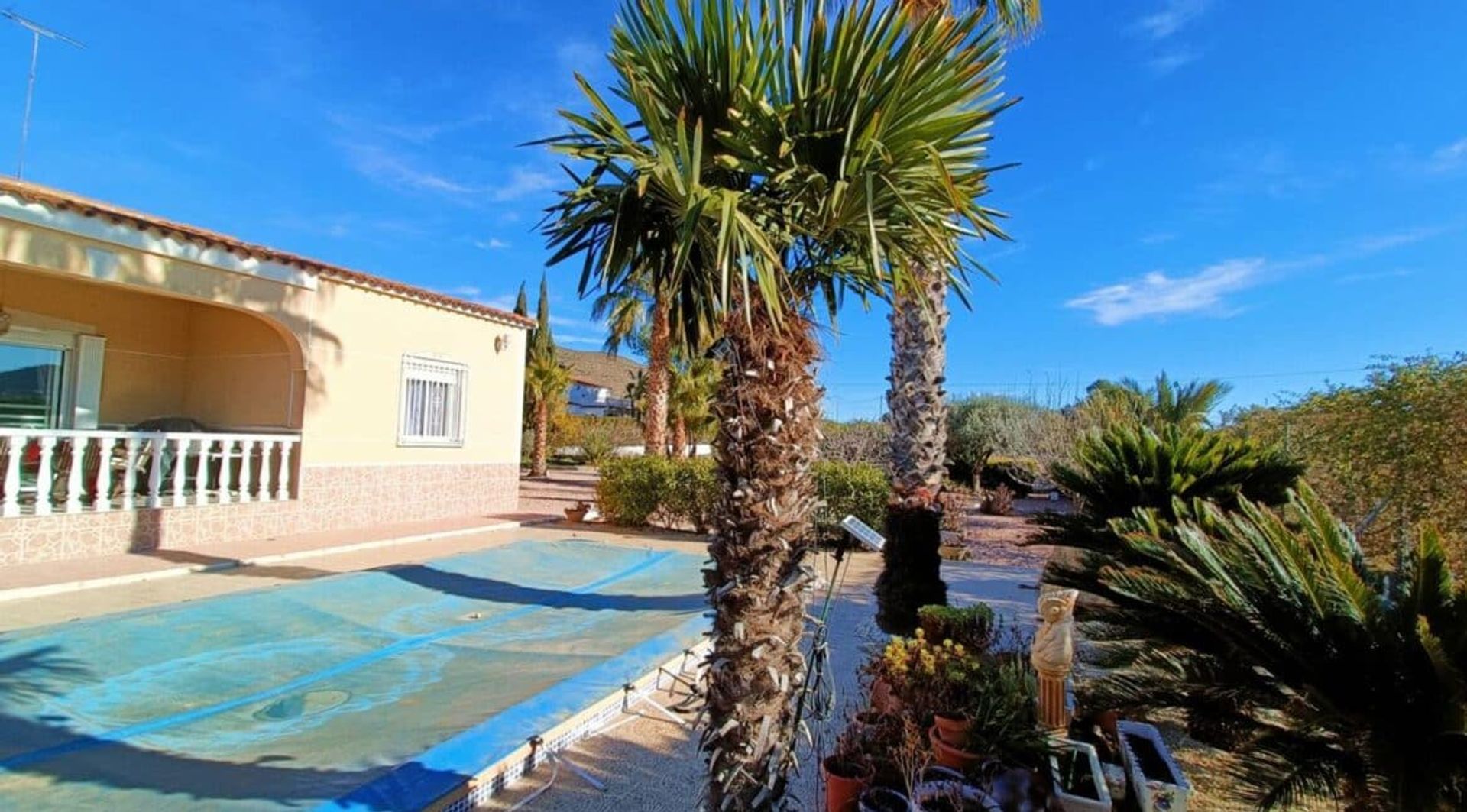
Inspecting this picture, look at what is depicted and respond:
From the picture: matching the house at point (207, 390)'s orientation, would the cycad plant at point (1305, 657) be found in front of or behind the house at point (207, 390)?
in front

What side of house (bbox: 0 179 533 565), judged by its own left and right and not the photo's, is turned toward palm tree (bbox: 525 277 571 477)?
left

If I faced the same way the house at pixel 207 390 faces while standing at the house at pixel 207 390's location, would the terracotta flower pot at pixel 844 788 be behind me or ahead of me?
ahead

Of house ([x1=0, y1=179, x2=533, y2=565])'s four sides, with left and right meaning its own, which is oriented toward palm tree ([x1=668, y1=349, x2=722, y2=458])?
left

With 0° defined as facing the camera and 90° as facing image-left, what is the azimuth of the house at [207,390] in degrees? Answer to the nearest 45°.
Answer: approximately 315°

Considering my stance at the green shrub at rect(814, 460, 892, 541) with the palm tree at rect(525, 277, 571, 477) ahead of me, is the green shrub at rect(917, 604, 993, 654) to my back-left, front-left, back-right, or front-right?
back-left

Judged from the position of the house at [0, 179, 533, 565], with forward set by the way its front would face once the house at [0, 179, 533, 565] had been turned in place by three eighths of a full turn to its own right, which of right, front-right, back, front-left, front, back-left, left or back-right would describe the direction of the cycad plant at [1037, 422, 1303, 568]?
back-left

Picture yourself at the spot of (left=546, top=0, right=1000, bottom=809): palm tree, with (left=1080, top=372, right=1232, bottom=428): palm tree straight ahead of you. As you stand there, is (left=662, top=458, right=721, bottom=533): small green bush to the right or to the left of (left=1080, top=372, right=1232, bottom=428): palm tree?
left

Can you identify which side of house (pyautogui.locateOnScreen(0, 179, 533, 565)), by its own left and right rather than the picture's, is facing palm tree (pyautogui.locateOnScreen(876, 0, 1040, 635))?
front

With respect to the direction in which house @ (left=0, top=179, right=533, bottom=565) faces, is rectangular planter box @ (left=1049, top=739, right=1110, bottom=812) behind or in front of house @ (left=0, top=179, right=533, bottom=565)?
in front

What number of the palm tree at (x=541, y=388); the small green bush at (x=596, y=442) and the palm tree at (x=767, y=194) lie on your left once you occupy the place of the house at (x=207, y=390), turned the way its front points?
2

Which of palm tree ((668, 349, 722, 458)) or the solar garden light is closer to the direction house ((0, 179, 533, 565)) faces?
the solar garden light

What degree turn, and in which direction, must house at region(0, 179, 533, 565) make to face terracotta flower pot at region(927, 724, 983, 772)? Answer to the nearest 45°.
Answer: approximately 45° to its right
